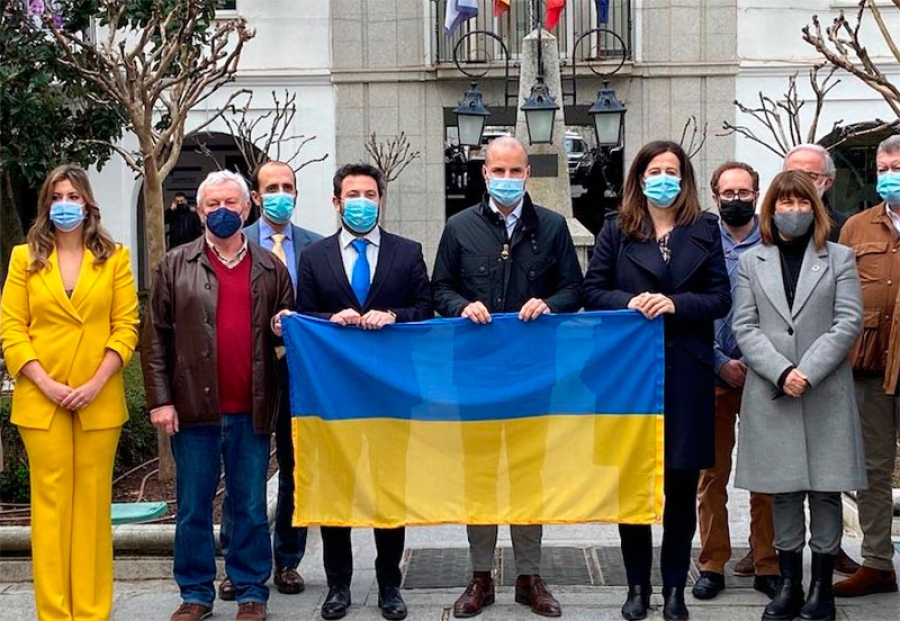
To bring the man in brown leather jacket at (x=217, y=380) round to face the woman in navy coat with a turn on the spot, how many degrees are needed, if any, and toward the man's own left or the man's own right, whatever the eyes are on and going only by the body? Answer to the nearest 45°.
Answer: approximately 90° to the man's own left

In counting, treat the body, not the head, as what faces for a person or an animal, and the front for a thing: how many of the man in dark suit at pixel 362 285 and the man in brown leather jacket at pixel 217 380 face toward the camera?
2

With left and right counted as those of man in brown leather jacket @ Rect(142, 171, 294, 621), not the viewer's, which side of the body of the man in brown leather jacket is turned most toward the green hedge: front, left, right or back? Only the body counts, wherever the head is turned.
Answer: back

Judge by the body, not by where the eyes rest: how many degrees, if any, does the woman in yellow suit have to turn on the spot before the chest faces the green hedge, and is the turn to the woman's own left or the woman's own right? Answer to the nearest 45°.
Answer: approximately 180°

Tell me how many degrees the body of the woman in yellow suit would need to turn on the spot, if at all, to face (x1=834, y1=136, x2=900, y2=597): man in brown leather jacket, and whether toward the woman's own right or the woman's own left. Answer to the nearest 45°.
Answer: approximately 90° to the woman's own left

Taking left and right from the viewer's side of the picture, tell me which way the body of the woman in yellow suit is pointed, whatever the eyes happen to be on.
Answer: facing the viewer

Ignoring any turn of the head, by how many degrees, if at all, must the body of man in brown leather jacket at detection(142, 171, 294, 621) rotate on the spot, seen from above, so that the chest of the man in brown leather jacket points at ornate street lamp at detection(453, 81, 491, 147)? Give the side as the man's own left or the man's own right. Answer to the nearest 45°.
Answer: approximately 180°

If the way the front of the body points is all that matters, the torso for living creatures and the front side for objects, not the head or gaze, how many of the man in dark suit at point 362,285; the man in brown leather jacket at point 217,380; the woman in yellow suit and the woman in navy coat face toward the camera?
4

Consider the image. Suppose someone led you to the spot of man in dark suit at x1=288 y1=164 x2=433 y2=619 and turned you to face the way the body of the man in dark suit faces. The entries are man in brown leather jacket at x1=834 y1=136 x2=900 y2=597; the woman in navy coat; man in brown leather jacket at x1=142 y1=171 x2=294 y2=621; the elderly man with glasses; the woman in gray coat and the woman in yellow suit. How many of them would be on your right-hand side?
2

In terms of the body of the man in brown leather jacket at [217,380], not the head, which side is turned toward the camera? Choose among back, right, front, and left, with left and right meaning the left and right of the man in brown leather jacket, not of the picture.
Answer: front

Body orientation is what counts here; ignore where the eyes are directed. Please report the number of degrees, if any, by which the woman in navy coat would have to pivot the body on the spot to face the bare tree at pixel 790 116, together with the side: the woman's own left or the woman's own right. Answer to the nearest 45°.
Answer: approximately 180°

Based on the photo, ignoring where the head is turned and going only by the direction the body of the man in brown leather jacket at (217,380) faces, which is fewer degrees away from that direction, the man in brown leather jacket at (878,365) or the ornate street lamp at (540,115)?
the man in brown leather jacket
